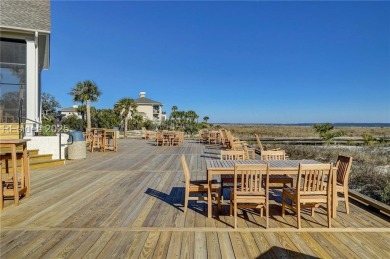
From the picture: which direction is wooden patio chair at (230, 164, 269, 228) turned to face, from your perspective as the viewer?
facing away from the viewer

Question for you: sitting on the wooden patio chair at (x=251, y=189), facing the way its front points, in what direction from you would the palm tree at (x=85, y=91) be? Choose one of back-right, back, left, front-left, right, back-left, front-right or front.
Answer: front-left

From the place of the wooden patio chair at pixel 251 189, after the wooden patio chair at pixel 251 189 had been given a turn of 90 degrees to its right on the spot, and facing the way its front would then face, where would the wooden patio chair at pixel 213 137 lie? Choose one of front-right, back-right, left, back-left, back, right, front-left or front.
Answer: left

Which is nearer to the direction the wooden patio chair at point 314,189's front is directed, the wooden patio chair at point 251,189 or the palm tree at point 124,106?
the palm tree

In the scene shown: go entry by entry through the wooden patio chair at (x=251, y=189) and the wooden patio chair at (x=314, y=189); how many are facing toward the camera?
0

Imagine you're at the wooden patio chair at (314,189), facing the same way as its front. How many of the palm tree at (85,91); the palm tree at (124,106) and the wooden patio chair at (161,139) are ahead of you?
3

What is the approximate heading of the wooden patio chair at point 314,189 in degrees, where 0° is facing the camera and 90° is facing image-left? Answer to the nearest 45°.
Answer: approximately 135°

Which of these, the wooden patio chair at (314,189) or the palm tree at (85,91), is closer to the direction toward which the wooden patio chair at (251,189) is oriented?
the palm tree

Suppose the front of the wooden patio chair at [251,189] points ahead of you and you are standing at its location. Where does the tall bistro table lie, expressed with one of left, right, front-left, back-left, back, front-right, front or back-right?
left

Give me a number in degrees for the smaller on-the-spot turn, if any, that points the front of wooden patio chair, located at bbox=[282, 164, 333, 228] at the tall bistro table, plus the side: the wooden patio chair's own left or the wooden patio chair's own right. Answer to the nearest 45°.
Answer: approximately 45° to the wooden patio chair's own left

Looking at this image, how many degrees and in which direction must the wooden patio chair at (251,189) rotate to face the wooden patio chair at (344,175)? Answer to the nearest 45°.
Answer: approximately 45° to its right

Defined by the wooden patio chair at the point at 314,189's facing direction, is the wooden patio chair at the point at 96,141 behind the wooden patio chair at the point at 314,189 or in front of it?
in front

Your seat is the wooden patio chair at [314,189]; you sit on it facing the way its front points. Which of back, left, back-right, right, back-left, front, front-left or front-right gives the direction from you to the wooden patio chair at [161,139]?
front

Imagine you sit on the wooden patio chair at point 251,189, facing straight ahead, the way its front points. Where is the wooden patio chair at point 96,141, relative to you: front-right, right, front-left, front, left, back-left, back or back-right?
front-left

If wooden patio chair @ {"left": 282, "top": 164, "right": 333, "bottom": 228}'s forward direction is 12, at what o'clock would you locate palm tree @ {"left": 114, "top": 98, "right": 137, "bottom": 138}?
The palm tree is roughly at 12 o'clock from the wooden patio chair.
